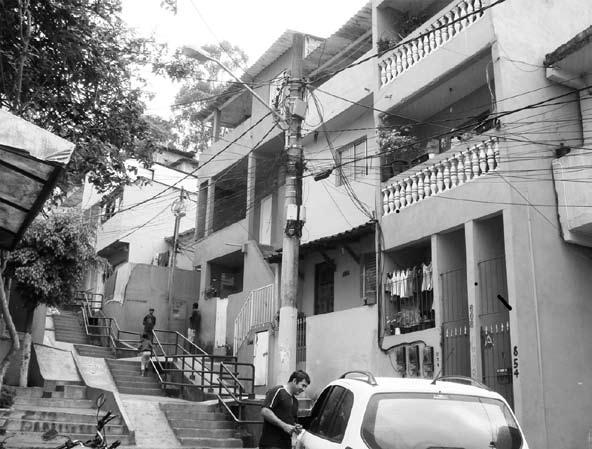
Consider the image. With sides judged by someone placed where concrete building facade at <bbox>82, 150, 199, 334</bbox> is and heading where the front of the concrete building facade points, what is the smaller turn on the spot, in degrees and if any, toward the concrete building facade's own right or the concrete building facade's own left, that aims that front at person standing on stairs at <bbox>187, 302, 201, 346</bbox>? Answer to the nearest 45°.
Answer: approximately 45° to the concrete building facade's own left

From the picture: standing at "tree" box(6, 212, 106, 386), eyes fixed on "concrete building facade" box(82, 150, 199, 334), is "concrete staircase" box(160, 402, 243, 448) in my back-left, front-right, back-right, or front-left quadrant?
back-right

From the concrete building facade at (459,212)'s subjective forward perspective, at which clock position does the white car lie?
The white car is roughly at 11 o'clock from the concrete building facade.

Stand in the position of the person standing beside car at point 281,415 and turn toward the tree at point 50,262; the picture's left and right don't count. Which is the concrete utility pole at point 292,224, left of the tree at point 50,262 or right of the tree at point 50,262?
right

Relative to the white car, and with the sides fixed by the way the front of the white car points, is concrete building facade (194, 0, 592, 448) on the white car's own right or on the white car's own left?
on the white car's own right

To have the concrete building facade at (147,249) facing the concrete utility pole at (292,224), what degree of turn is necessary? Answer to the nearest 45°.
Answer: approximately 45° to its left

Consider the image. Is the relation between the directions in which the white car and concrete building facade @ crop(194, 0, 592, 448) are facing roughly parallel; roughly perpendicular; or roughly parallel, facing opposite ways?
roughly perpendicular

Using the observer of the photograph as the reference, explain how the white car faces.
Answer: facing away from the viewer and to the left of the viewer
